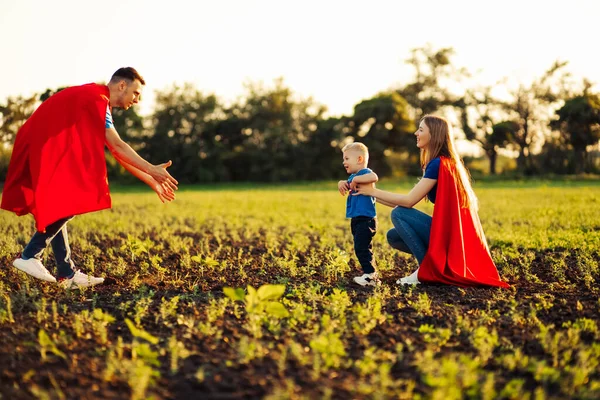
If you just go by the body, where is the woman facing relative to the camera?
to the viewer's left

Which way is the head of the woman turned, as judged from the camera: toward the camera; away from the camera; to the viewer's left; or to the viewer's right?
to the viewer's left

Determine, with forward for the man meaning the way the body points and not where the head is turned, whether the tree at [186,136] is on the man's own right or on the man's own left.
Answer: on the man's own left

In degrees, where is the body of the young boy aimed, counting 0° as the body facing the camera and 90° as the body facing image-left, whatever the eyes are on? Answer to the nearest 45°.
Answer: approximately 90°

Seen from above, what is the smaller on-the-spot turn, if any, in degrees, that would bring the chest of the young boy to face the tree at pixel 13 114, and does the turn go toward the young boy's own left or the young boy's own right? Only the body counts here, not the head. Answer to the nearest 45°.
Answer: approximately 45° to the young boy's own right

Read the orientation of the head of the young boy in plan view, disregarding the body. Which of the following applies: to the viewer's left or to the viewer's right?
to the viewer's left

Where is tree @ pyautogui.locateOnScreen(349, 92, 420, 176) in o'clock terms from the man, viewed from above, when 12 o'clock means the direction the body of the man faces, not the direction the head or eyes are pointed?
The tree is roughly at 10 o'clock from the man.

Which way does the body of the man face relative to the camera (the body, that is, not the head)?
to the viewer's right

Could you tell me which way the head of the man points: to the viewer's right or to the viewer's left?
to the viewer's right

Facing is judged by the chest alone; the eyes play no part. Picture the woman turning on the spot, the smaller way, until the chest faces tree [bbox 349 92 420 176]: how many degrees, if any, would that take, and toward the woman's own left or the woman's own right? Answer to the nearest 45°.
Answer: approximately 90° to the woman's own right

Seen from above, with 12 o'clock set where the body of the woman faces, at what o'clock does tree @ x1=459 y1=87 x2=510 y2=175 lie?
The tree is roughly at 3 o'clock from the woman.
